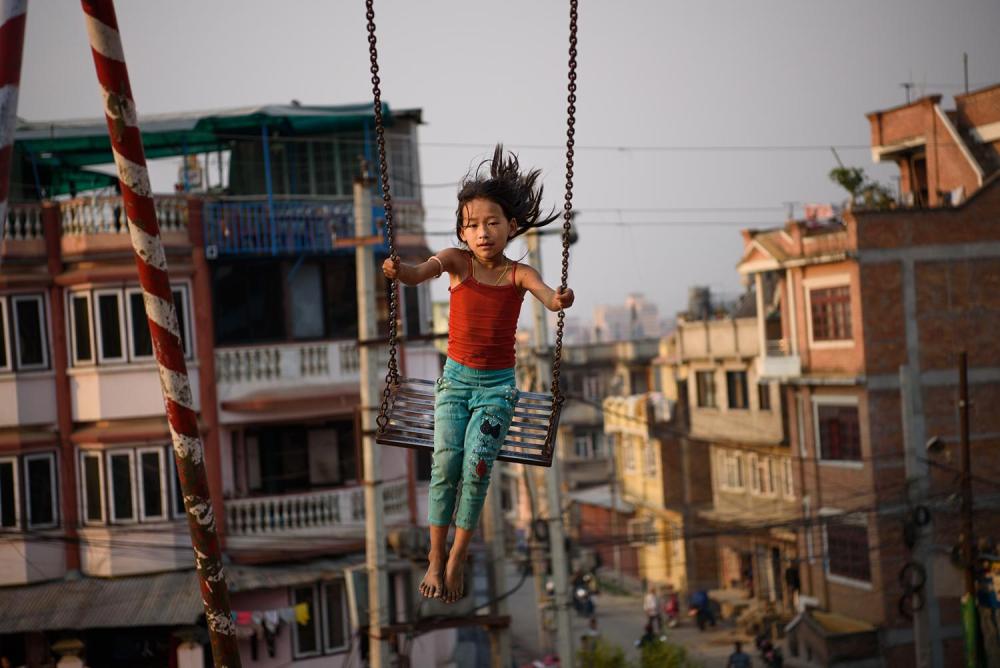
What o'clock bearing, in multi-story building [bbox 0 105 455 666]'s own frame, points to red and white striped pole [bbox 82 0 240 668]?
The red and white striped pole is roughly at 12 o'clock from the multi-story building.

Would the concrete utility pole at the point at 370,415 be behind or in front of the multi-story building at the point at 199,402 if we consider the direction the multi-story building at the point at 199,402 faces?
in front

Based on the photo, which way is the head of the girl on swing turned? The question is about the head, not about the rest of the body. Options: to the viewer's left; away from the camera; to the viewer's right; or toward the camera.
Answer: toward the camera

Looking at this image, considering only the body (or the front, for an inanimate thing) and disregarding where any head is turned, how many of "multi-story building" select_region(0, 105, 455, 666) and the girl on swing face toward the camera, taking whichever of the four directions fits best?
2

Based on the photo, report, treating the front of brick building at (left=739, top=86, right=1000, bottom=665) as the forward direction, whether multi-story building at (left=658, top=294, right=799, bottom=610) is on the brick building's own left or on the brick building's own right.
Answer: on the brick building's own right

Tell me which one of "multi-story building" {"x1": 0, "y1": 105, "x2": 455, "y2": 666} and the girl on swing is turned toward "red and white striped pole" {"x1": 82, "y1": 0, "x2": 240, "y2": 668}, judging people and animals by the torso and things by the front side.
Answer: the multi-story building

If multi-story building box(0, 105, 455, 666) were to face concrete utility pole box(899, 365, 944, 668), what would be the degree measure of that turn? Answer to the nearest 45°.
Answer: approximately 90° to its left

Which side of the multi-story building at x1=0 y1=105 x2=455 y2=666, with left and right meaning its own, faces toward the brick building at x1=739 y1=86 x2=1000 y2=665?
left

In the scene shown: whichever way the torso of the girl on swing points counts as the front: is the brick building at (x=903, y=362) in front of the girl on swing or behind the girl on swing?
behind

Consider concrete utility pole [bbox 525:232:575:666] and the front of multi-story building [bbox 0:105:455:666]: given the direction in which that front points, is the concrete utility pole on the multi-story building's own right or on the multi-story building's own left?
on the multi-story building's own left

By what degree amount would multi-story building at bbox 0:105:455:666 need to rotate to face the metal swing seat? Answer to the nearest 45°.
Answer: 0° — it already faces it

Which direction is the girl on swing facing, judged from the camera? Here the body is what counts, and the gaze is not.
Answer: toward the camera

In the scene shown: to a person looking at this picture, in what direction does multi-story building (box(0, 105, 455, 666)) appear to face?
facing the viewer

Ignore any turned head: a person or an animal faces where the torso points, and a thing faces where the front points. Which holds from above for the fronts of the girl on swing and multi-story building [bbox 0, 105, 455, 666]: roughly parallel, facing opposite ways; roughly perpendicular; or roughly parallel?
roughly parallel

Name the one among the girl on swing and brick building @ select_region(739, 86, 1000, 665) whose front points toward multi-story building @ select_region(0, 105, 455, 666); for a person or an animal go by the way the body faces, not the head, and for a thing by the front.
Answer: the brick building

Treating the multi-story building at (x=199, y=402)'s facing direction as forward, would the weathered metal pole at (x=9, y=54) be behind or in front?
in front
